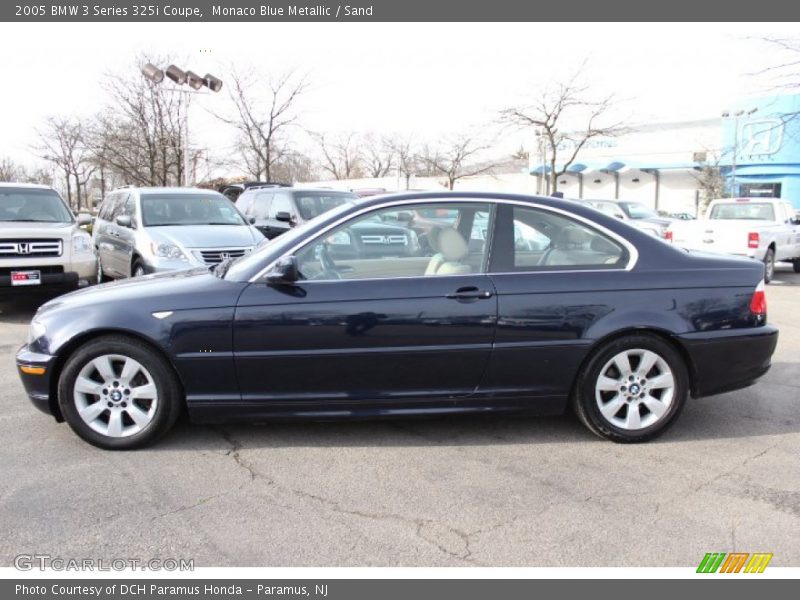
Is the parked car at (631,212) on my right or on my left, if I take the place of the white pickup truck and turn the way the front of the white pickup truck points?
on my left

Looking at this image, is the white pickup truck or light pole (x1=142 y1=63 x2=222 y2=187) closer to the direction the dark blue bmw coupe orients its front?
the light pole

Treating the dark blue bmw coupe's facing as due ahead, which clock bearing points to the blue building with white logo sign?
The blue building with white logo sign is roughly at 4 o'clock from the dark blue bmw coupe.

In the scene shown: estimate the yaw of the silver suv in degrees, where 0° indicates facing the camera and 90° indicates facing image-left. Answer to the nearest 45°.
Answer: approximately 0°

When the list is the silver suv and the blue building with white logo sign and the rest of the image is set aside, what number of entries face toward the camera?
2

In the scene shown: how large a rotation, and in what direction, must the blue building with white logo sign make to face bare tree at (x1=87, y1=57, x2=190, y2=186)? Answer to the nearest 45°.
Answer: approximately 45° to its right

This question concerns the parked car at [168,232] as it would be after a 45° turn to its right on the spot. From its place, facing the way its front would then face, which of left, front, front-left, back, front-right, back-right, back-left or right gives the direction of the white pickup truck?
left

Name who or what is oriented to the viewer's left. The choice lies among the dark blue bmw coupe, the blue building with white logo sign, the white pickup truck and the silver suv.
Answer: the dark blue bmw coupe

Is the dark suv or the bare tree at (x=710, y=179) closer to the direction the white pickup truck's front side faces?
the bare tree

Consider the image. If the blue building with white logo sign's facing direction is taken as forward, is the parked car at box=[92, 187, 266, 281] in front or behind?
in front

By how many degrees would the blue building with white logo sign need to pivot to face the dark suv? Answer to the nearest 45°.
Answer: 0° — it already faces it

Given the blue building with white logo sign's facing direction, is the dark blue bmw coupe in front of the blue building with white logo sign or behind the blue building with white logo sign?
in front

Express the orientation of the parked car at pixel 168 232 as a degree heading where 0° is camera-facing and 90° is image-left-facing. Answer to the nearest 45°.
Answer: approximately 315°

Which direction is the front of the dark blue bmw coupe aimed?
to the viewer's left
